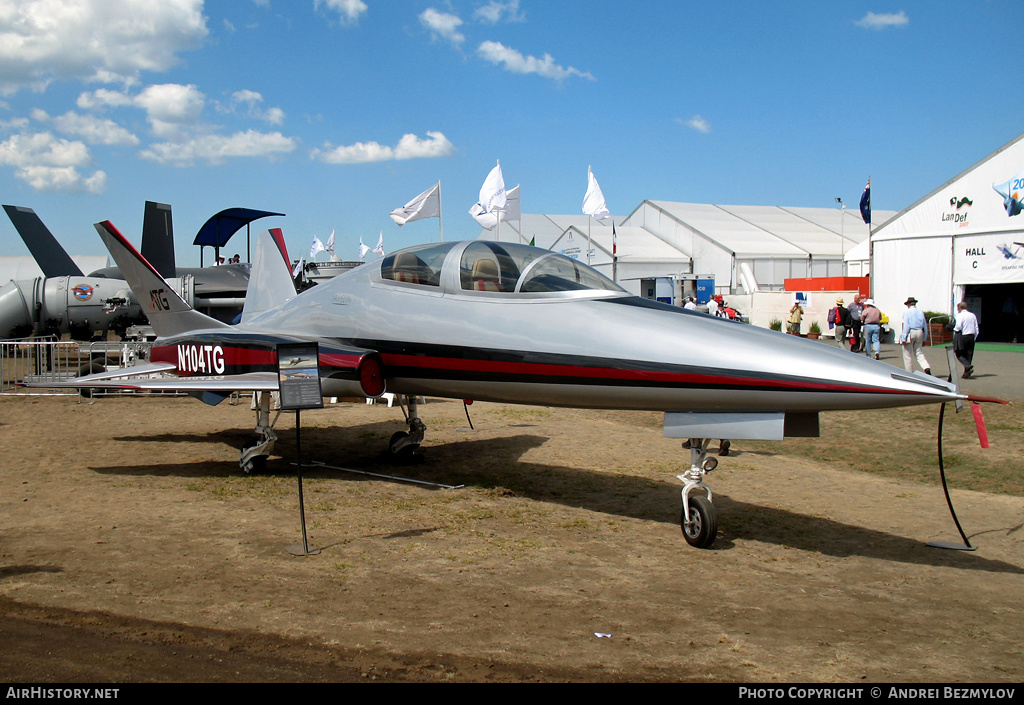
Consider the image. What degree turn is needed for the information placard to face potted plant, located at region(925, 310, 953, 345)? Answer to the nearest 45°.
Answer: approximately 135° to its left

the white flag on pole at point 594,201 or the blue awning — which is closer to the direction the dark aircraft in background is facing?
the white flag on pole

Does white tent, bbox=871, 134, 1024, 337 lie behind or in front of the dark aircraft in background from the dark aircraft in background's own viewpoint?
in front

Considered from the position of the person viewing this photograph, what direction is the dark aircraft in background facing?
facing the viewer and to the right of the viewer

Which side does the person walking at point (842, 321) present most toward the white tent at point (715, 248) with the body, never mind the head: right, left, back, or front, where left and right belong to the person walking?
front

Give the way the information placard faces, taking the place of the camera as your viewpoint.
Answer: facing the viewer

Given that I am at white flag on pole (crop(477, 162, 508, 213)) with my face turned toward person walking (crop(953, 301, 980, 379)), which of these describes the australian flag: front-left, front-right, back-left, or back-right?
front-left

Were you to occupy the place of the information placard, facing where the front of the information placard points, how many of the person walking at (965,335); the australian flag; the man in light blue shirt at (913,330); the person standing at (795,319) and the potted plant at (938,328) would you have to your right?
0

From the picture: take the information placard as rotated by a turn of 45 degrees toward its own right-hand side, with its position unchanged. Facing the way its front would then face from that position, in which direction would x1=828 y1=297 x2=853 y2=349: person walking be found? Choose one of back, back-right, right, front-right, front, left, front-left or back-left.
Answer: back

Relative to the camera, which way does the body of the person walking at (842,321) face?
away from the camera

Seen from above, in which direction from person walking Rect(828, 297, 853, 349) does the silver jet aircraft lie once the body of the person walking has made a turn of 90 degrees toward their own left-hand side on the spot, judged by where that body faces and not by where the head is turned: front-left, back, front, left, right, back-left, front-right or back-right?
left

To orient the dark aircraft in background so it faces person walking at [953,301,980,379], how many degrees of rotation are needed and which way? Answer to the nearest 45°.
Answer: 0° — it already faces them

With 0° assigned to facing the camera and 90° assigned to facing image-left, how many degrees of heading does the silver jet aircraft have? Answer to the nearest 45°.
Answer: approximately 315°

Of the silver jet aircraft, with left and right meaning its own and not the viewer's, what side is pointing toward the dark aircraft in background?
back

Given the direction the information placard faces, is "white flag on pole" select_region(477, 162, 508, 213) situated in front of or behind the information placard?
behind

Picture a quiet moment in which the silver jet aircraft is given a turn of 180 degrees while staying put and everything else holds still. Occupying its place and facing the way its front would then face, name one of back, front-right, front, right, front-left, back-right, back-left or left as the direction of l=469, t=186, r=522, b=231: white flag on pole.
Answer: front-right

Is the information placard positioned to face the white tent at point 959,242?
no
